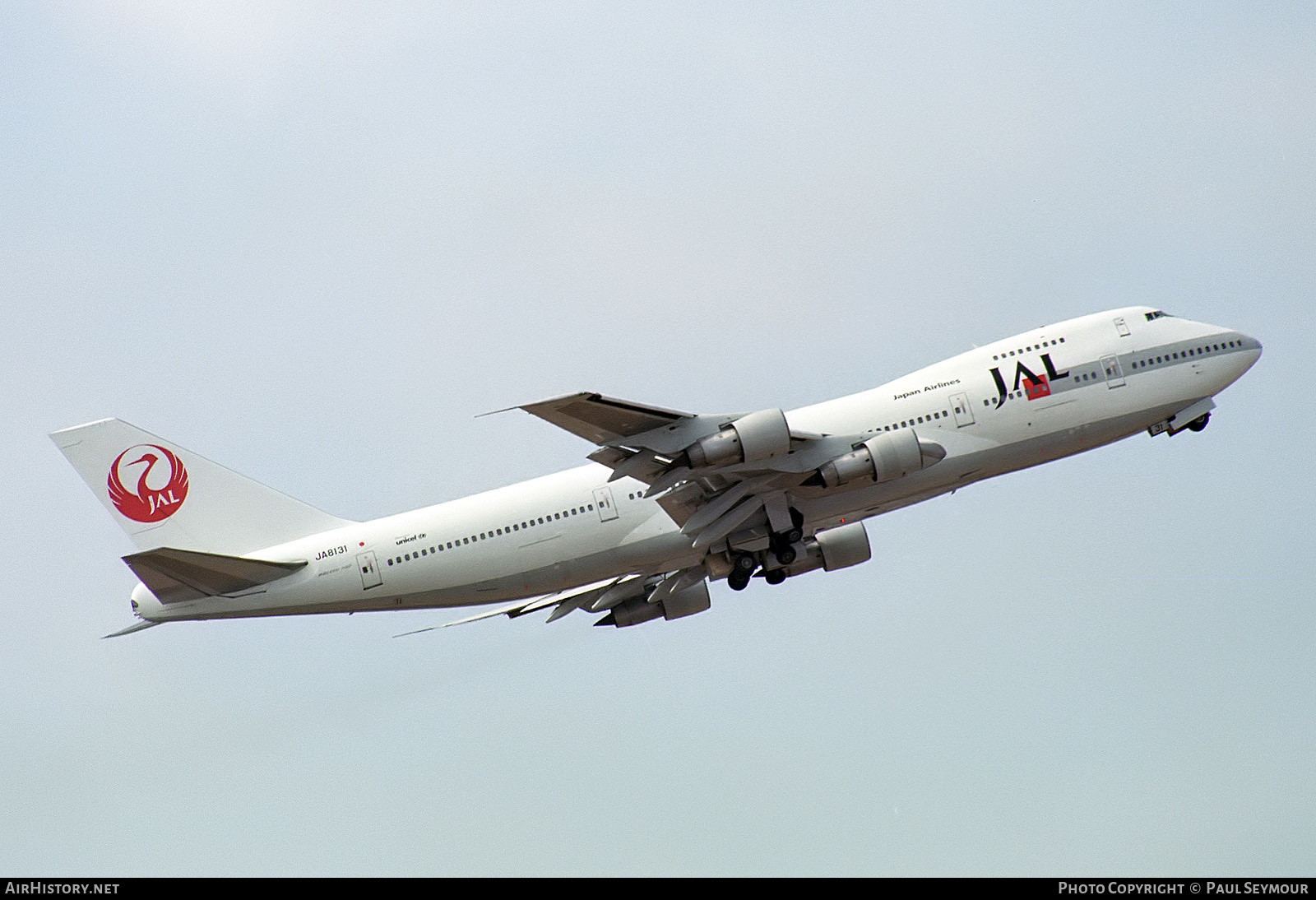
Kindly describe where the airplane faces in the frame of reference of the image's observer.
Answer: facing to the right of the viewer
